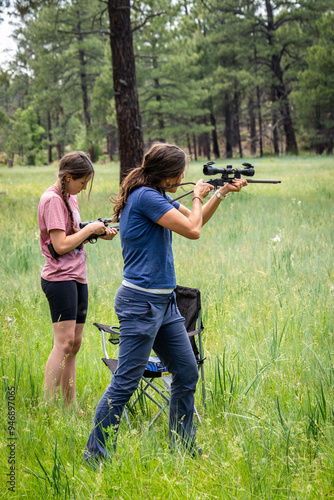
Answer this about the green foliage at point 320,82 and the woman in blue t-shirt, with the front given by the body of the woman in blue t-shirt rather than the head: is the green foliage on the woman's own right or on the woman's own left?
on the woman's own left

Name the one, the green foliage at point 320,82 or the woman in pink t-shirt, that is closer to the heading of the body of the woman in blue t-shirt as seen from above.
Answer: the green foliage

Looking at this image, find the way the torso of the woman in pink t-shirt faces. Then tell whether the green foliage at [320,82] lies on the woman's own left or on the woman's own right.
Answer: on the woman's own left

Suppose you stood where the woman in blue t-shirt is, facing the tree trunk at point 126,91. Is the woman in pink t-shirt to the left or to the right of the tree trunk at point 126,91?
left

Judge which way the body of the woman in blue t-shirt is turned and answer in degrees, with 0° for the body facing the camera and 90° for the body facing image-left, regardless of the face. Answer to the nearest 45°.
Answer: approximately 270°

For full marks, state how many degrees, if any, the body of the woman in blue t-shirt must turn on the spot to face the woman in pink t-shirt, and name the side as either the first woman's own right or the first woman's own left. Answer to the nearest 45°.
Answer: approximately 135° to the first woman's own left

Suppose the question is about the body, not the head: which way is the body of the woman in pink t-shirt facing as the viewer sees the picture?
to the viewer's right

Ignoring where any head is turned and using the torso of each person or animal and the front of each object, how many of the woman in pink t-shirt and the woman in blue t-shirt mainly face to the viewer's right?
2

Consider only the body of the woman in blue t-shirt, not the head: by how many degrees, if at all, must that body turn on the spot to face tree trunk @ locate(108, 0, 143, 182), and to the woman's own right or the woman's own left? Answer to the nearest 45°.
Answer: approximately 90° to the woman's own left

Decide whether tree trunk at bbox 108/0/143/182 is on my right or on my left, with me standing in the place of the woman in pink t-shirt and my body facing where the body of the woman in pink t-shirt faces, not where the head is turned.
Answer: on my left
